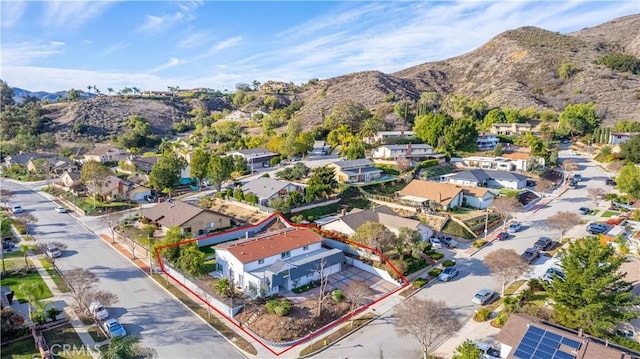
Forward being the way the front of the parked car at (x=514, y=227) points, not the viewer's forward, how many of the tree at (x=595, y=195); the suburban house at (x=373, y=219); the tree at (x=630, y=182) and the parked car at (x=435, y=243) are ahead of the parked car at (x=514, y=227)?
2
